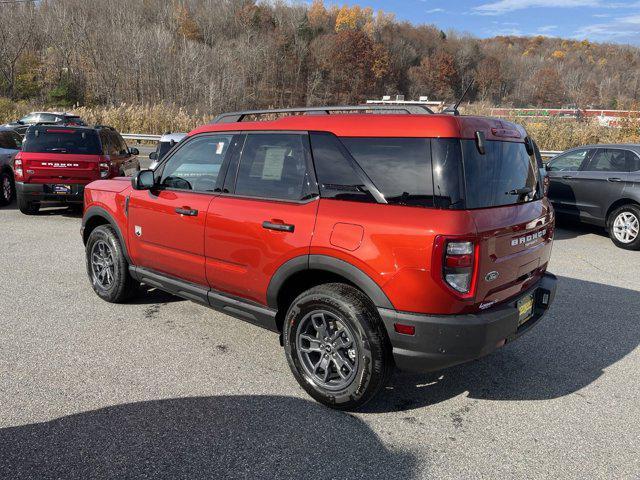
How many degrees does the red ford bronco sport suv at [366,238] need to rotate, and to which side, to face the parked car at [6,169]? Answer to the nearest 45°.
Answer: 0° — it already faces it

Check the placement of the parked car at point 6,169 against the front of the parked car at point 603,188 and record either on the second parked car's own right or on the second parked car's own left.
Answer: on the second parked car's own left

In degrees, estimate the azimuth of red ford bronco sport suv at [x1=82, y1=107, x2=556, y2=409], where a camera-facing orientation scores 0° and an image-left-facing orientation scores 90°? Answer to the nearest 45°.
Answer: approximately 135°

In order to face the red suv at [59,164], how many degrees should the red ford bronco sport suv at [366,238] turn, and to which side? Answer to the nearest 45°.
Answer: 0° — it already faces it

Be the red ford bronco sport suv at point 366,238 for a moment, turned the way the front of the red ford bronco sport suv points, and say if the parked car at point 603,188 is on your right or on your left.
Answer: on your right
